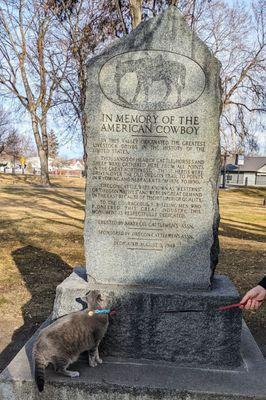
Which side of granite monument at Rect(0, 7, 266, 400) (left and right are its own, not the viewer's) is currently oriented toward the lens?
front
